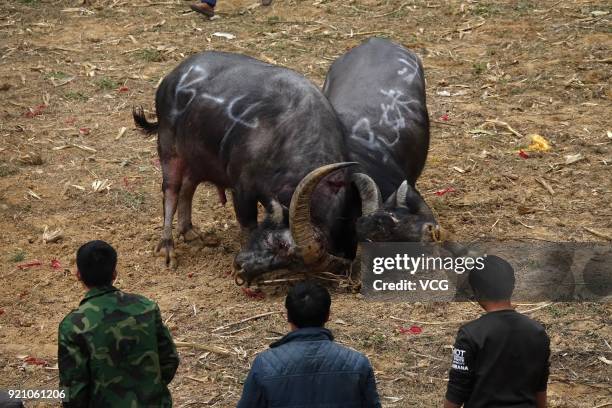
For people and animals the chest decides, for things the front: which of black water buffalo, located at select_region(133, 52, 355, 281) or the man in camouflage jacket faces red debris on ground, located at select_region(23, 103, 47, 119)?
the man in camouflage jacket

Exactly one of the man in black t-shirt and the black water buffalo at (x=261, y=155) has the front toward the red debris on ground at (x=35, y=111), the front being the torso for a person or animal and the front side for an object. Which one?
the man in black t-shirt

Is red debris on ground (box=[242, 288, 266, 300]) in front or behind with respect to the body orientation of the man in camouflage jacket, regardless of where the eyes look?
in front

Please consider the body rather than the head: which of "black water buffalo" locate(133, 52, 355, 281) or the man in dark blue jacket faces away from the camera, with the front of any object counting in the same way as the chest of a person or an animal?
the man in dark blue jacket

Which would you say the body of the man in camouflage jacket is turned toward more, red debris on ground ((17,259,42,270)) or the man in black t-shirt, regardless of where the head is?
the red debris on ground

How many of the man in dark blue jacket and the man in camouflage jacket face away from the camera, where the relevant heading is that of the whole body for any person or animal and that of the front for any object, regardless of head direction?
2

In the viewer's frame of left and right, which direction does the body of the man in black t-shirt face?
facing away from the viewer and to the left of the viewer

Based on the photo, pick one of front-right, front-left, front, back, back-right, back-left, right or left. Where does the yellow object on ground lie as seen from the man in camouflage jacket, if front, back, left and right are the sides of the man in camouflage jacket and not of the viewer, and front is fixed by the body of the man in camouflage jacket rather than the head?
front-right

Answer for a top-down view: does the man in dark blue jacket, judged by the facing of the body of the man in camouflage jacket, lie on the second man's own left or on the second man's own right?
on the second man's own right

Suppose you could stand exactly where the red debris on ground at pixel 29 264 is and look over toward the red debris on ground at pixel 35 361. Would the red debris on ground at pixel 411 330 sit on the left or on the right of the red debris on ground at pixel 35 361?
left

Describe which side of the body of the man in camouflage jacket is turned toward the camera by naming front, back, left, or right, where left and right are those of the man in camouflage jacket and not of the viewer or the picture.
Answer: back

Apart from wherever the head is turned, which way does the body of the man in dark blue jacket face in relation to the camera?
away from the camera

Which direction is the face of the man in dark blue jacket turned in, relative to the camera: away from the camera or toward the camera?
away from the camera
